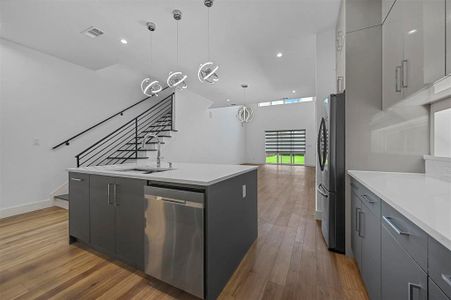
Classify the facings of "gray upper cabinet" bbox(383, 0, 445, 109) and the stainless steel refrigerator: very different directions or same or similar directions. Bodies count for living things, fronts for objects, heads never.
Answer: same or similar directions

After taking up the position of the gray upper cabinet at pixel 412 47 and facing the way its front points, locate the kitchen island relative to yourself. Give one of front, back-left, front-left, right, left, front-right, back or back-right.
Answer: front

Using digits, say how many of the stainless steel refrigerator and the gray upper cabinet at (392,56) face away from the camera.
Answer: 0

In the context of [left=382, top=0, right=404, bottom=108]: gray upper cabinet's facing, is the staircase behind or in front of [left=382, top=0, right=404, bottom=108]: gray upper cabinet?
in front

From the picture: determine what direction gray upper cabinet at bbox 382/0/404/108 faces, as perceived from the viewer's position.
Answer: facing the viewer and to the left of the viewer

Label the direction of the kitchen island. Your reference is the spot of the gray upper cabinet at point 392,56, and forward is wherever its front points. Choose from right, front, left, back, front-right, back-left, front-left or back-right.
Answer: front

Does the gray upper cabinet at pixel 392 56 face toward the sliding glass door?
no

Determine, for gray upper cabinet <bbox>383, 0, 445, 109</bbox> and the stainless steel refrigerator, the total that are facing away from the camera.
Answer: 0

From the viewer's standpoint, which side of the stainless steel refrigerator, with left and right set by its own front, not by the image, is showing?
left
